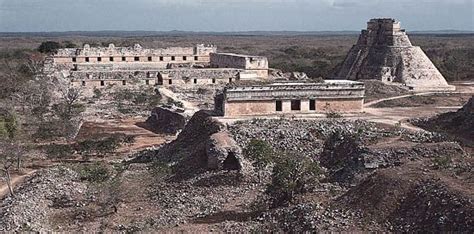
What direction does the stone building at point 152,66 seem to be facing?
toward the camera

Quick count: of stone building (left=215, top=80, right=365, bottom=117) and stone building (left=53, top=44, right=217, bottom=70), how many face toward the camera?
2

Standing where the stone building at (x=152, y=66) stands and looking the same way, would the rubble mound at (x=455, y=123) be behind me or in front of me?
in front

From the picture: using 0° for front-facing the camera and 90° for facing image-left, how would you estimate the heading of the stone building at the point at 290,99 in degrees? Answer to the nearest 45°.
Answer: approximately 0°

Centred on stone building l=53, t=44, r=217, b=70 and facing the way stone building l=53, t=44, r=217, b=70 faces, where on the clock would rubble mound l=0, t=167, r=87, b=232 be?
The rubble mound is roughly at 12 o'clock from the stone building.

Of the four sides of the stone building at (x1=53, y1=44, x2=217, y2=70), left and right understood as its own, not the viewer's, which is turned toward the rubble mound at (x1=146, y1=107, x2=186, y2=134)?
front

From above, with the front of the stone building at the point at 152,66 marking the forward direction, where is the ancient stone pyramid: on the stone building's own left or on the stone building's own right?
on the stone building's own left

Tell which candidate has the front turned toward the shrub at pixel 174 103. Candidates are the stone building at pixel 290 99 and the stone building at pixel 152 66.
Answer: the stone building at pixel 152 66

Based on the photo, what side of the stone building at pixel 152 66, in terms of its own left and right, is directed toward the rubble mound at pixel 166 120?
front

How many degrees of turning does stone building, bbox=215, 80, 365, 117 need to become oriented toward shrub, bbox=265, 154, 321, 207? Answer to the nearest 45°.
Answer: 0° — it already faces it

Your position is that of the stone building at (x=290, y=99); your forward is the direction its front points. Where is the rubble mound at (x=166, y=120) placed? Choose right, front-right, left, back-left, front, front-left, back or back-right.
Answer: back-right

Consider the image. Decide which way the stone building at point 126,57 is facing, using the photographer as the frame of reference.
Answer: facing the viewer

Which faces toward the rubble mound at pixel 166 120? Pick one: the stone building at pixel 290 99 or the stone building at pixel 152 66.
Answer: the stone building at pixel 152 66
